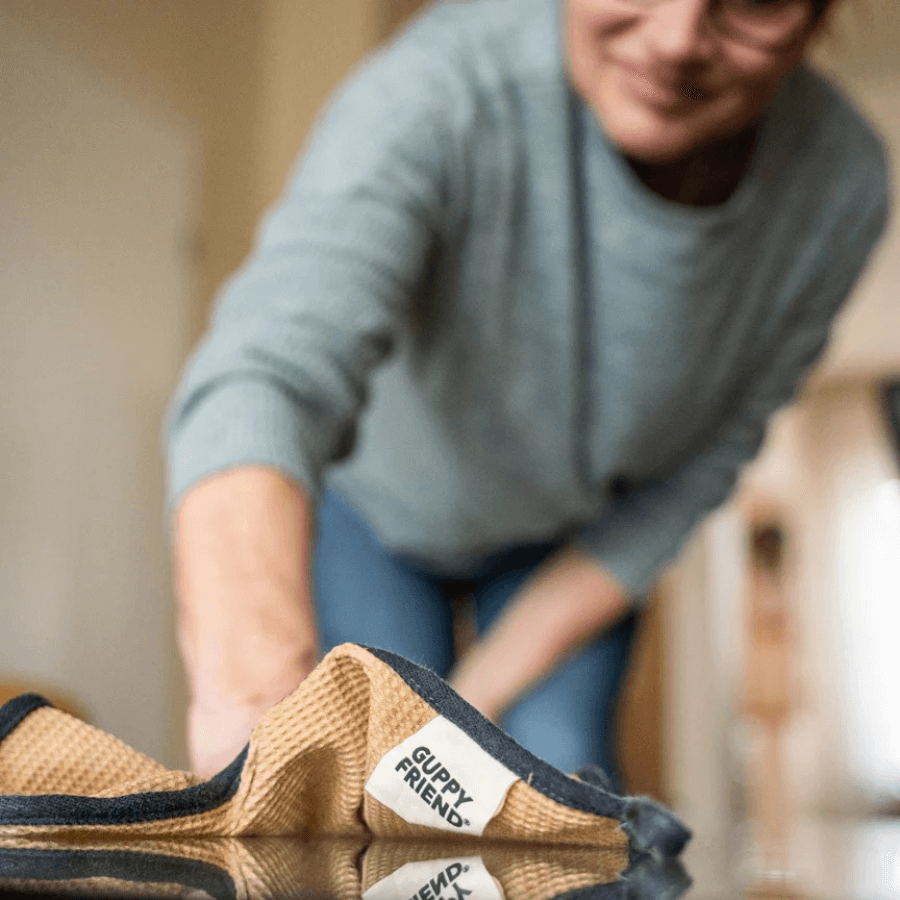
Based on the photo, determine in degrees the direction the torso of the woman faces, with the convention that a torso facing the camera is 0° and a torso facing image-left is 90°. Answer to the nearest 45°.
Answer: approximately 0°
